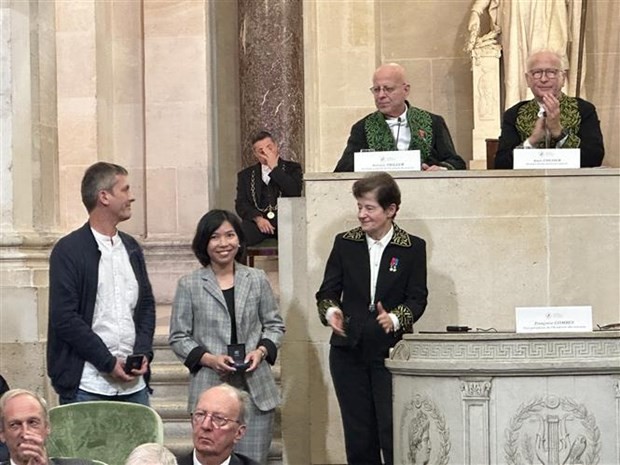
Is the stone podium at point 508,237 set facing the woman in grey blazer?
no

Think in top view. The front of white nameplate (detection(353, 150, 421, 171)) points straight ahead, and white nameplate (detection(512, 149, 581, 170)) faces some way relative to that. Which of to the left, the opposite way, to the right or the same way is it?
the same way

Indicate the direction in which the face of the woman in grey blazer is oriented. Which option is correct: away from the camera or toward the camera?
toward the camera

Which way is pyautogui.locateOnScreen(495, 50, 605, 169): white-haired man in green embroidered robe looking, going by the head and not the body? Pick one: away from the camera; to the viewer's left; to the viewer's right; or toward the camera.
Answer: toward the camera

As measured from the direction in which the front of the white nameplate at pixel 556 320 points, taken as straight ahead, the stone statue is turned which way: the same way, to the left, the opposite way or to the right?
the same way

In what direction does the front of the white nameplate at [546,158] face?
toward the camera

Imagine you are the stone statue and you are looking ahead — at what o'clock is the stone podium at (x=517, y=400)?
The stone podium is roughly at 12 o'clock from the stone statue.

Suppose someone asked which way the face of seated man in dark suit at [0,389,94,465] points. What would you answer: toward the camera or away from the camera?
toward the camera

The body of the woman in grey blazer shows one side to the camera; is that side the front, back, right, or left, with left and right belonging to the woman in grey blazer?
front

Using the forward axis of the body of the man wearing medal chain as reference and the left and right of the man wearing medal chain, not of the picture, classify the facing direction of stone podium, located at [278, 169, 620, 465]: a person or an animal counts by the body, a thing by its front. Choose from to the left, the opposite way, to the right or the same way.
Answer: the same way

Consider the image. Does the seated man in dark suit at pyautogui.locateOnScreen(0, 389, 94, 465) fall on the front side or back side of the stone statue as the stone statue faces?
on the front side

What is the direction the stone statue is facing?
toward the camera

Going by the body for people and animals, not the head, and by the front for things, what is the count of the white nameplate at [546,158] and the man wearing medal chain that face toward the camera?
2

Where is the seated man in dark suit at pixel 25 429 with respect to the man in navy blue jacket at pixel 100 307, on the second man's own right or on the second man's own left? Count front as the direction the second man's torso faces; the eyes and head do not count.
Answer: on the second man's own right

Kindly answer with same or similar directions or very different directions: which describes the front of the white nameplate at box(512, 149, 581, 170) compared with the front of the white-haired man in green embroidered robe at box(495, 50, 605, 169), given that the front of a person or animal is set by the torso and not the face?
same or similar directions

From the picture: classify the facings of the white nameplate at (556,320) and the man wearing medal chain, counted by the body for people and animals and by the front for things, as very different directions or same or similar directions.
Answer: same or similar directions

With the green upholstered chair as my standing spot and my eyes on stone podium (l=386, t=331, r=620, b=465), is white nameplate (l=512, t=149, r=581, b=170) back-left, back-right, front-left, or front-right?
front-left
